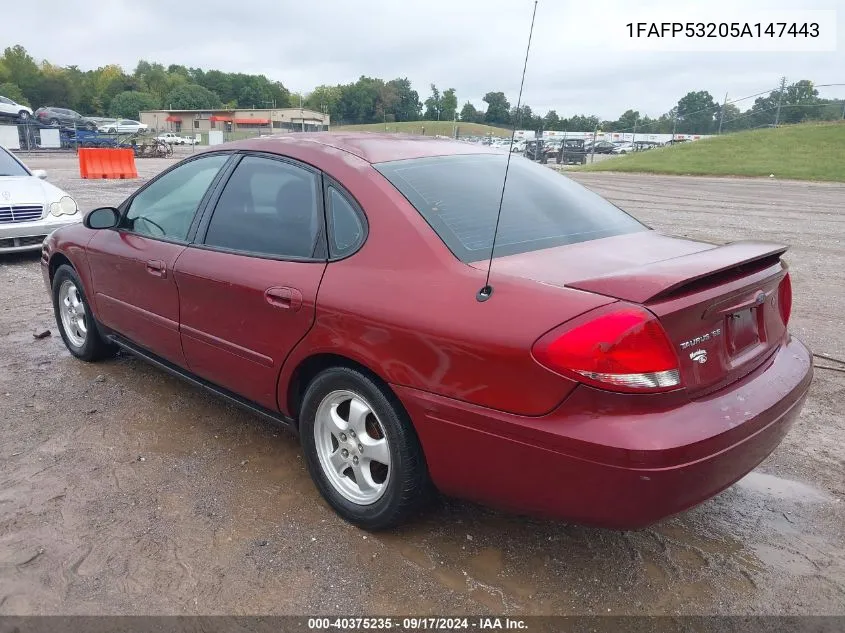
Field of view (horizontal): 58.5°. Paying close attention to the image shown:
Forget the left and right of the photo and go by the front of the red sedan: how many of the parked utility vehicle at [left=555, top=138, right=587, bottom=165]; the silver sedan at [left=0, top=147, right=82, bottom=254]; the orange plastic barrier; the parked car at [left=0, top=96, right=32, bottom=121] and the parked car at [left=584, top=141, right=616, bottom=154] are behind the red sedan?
0

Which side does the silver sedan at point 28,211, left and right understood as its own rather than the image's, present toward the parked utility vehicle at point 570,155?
left

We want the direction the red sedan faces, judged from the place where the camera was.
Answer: facing away from the viewer and to the left of the viewer

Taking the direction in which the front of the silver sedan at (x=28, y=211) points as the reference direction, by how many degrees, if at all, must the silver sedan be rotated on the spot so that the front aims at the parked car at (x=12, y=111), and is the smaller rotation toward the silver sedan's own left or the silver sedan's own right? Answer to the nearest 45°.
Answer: approximately 135° to the silver sedan's own left

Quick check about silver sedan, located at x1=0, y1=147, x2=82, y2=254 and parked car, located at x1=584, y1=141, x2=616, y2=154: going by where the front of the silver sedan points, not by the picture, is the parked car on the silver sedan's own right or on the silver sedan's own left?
on the silver sedan's own left

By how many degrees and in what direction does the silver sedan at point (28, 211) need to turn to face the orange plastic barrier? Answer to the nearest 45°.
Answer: approximately 135° to its left

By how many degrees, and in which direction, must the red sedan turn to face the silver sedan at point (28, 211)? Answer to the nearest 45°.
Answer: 0° — it already faces it

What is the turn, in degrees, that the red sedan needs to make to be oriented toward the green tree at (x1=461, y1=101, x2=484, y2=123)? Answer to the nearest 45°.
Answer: approximately 45° to its right

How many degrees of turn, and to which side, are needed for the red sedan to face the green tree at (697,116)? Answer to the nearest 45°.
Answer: approximately 45° to its right

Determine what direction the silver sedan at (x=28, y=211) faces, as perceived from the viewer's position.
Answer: facing the viewer and to the right of the viewer

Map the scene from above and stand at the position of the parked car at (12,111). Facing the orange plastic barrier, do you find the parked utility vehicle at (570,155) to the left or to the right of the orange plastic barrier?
left
